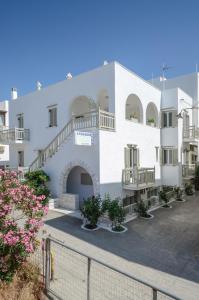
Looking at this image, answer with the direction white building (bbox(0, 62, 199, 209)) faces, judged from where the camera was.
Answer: facing the viewer and to the left of the viewer

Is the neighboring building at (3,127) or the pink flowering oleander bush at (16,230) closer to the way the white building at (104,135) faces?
the pink flowering oleander bush

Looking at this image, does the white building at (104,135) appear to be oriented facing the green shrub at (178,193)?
no

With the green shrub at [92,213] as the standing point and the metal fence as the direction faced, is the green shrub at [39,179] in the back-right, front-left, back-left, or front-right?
back-right

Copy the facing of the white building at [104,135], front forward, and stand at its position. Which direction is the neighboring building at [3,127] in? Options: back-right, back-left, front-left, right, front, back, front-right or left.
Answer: right

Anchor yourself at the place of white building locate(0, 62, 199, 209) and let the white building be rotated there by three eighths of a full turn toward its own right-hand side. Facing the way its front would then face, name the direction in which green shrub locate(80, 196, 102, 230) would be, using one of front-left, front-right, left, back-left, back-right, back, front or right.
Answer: back

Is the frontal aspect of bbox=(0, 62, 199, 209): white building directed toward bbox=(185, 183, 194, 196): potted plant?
no

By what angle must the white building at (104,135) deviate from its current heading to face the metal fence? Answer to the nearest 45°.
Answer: approximately 45° to its left

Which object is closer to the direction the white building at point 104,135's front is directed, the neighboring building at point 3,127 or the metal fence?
the metal fence

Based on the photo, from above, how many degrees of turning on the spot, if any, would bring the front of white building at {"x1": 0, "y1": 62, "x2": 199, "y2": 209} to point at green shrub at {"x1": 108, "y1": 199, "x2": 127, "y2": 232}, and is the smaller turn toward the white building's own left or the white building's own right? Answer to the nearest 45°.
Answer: approximately 45° to the white building's own left

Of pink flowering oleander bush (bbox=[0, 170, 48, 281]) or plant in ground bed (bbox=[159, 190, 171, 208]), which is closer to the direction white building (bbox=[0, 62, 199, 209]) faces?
the pink flowering oleander bush
